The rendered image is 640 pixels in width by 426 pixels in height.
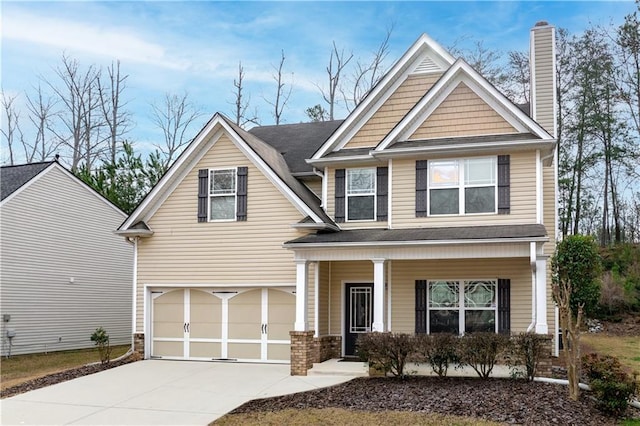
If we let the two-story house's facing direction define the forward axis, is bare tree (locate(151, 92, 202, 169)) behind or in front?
behind

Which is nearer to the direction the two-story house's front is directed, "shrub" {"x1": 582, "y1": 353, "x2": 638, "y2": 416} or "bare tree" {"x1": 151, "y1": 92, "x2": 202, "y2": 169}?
the shrub

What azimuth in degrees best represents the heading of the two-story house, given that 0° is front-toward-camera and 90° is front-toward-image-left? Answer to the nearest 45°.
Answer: approximately 0°

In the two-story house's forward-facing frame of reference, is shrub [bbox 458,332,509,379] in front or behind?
in front

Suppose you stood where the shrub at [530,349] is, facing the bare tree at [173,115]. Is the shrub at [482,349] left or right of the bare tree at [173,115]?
left

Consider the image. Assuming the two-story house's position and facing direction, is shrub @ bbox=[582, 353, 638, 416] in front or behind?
in front

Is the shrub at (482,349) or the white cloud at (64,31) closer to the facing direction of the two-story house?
the shrub

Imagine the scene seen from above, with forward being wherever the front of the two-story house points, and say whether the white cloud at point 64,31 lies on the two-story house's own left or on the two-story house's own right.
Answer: on the two-story house's own right

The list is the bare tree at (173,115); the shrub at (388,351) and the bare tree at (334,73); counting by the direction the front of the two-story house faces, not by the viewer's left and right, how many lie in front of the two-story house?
1

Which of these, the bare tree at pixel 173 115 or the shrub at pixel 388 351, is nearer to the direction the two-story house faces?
the shrub

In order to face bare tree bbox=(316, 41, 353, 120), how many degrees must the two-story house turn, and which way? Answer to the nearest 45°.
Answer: approximately 180°
